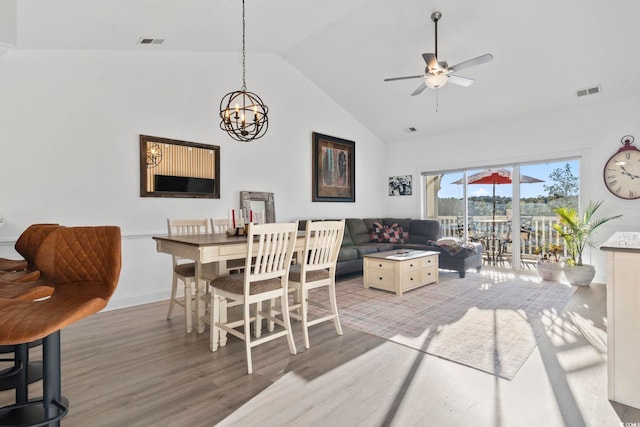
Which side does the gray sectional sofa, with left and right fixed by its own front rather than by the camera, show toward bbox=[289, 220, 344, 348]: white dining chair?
front

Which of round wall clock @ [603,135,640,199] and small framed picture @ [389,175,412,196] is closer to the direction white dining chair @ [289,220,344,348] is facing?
the small framed picture

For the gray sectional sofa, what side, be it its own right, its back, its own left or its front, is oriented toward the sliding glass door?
left

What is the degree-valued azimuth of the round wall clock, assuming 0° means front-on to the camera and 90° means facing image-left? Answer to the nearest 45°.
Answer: approximately 0°

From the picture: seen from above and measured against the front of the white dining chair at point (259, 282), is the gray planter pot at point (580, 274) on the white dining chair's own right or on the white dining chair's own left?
on the white dining chair's own right

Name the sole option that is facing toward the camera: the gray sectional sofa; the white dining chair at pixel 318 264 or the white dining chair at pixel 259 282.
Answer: the gray sectional sofa

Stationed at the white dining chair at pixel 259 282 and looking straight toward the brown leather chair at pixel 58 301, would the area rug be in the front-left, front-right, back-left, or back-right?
back-left

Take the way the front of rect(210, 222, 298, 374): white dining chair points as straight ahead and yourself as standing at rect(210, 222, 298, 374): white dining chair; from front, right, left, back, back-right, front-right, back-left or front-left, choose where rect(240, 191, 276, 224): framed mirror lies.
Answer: front-right

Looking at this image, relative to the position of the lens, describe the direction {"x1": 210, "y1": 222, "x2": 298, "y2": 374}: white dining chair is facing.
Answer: facing away from the viewer and to the left of the viewer

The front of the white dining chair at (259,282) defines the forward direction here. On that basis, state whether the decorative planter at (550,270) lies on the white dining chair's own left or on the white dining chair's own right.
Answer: on the white dining chair's own right

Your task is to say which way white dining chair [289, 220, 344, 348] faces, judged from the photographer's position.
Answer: facing away from the viewer and to the left of the viewer

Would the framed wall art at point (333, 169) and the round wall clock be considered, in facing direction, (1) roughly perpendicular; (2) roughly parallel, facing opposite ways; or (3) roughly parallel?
roughly perpendicular

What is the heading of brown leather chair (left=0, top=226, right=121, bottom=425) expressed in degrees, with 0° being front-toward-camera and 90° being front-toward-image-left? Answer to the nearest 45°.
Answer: approximately 45°
